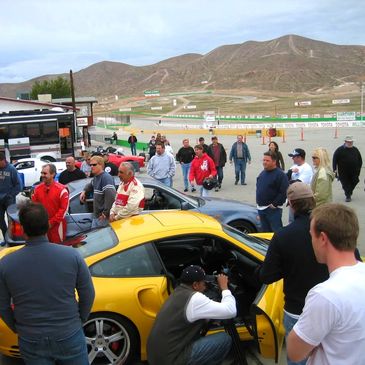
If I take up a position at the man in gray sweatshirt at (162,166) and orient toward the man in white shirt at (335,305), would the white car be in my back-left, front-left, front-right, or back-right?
back-right

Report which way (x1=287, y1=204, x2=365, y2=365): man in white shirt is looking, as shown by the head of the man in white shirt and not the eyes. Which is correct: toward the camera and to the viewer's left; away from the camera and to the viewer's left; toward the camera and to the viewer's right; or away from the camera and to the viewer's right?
away from the camera and to the viewer's left

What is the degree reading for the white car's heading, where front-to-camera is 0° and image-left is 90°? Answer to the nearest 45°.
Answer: approximately 45°

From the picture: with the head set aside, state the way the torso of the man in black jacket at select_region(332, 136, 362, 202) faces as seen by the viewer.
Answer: toward the camera

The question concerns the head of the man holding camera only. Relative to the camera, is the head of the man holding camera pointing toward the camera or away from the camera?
away from the camera

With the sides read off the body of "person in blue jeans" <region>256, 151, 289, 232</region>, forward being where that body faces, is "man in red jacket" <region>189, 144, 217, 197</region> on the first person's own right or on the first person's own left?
on the first person's own right

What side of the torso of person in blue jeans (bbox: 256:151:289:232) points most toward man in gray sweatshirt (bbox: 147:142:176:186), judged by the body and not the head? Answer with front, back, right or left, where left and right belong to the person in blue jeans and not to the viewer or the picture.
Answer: right

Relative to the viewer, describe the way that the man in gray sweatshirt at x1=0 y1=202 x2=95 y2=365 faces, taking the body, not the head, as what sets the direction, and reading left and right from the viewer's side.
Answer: facing away from the viewer

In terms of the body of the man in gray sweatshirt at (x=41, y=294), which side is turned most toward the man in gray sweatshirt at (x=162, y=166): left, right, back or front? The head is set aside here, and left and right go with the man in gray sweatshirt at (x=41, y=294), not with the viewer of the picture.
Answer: front

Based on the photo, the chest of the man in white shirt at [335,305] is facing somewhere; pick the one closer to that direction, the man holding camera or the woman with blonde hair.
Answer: the man holding camera

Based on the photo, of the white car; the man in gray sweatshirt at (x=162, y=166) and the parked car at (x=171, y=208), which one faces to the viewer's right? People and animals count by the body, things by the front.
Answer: the parked car

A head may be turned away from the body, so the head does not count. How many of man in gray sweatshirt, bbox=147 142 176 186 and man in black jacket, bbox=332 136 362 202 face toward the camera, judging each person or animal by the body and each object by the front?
2

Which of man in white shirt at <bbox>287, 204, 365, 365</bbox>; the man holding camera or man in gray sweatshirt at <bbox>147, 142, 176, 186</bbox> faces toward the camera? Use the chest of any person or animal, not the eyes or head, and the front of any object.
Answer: the man in gray sweatshirt

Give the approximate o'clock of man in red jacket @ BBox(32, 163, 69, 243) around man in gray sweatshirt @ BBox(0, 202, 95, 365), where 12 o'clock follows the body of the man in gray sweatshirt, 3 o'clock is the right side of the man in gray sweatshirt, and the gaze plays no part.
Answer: The man in red jacket is roughly at 12 o'clock from the man in gray sweatshirt.

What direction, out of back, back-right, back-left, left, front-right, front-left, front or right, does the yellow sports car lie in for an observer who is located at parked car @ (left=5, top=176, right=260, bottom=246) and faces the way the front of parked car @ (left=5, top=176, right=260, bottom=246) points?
right

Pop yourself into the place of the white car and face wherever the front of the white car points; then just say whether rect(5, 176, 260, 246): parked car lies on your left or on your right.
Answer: on your left

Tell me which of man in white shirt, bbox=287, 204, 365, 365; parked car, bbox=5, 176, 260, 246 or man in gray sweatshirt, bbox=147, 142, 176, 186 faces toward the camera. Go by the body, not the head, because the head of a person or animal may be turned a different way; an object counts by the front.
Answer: the man in gray sweatshirt

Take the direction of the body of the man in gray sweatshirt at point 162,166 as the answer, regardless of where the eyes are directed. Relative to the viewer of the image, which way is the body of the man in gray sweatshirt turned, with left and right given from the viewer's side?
facing the viewer
